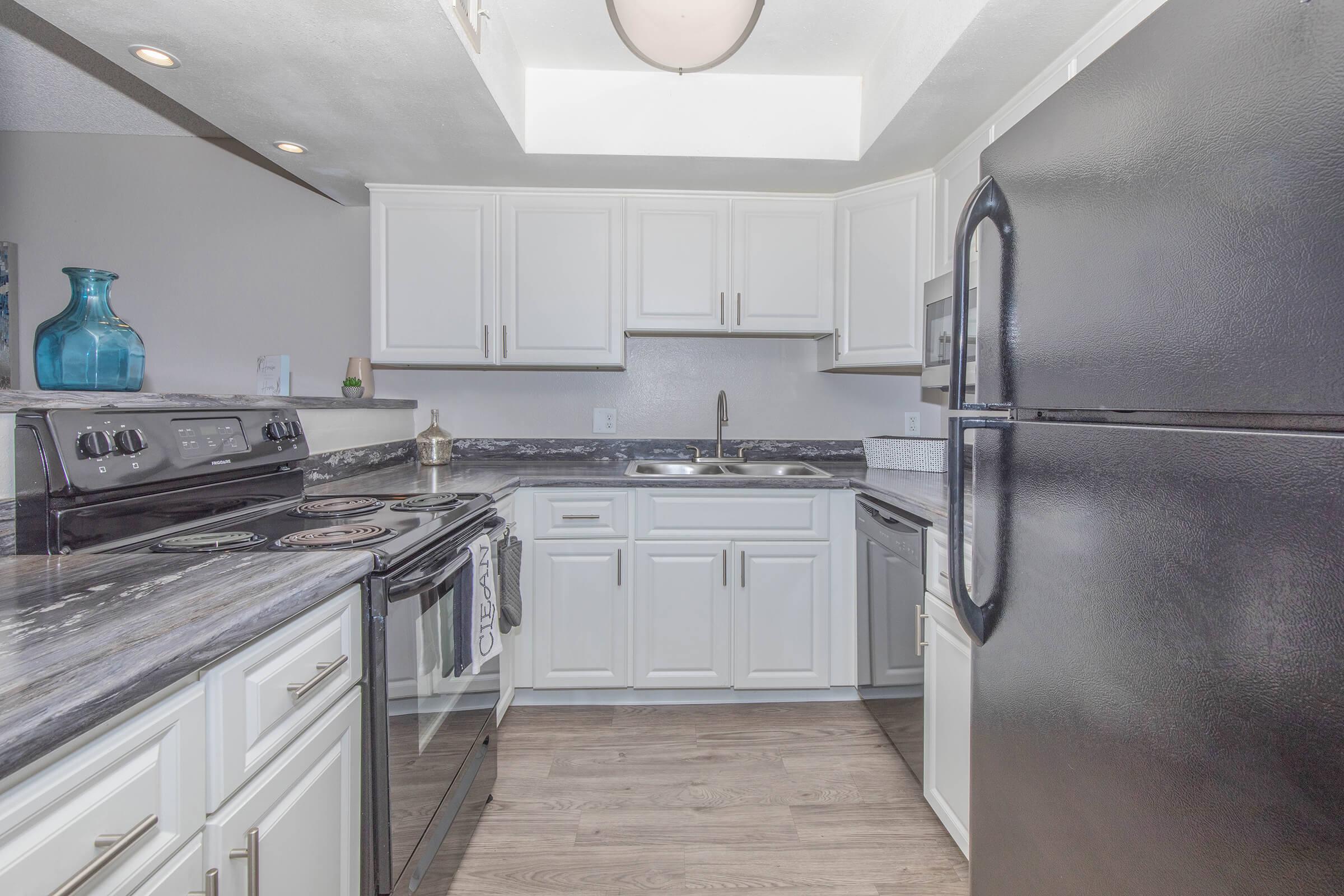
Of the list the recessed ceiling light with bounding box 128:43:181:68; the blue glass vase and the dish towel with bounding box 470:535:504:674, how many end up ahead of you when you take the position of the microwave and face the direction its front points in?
3

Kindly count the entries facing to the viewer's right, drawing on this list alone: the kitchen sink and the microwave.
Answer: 0

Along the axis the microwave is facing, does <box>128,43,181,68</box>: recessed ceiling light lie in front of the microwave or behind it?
in front

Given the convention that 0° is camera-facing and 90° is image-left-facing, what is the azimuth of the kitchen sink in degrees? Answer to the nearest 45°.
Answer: approximately 0°

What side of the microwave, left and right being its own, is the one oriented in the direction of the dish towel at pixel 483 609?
front

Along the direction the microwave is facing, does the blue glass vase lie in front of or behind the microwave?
in front

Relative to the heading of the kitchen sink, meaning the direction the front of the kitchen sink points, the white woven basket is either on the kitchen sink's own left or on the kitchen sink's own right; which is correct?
on the kitchen sink's own left

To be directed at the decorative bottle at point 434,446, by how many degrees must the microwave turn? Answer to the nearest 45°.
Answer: approximately 45° to its right

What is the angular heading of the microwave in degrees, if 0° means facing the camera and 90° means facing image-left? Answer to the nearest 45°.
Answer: approximately 45°

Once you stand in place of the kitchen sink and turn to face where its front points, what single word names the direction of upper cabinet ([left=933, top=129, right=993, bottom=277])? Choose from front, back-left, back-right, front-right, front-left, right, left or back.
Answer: front-left

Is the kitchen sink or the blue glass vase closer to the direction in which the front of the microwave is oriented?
the blue glass vase

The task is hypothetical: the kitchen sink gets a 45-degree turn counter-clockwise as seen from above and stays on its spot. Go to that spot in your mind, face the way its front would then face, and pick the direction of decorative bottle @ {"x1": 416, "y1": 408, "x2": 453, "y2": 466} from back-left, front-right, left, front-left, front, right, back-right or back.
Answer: back-right
